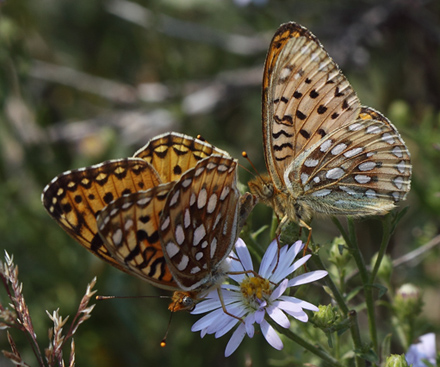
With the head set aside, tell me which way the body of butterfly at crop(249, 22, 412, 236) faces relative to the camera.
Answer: to the viewer's left

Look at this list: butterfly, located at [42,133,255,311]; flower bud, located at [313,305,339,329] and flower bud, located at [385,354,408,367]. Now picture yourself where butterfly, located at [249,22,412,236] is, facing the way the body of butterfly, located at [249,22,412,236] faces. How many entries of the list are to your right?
0

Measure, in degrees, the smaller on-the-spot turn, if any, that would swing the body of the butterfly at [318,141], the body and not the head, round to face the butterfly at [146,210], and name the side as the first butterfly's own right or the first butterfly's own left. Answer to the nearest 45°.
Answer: approximately 45° to the first butterfly's own left

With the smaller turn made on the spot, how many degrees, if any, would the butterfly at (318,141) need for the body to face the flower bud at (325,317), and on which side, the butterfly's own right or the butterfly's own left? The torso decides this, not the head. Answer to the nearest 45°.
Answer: approximately 90° to the butterfly's own left

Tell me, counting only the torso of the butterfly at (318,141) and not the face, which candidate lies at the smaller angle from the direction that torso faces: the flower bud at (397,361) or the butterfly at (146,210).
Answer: the butterfly
